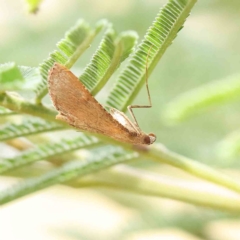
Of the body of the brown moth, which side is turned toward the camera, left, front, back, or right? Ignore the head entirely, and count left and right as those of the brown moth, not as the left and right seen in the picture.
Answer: right
